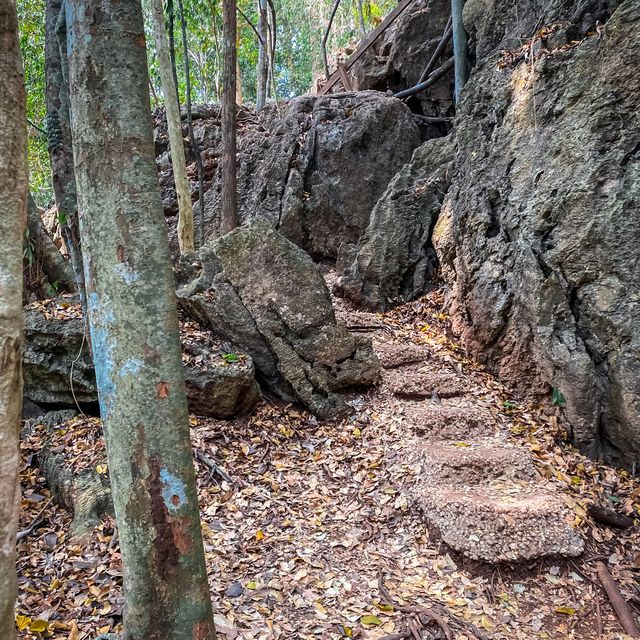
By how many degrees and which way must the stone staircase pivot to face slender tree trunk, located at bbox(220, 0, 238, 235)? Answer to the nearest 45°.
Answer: approximately 135° to its right

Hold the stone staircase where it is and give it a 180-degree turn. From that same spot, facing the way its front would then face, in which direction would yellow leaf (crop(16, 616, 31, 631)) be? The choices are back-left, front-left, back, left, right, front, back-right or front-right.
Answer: back-left

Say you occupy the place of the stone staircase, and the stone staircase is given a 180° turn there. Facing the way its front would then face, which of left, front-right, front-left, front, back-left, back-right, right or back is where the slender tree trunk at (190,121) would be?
front-left

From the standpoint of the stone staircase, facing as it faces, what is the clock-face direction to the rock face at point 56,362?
The rock face is roughly at 3 o'clock from the stone staircase.

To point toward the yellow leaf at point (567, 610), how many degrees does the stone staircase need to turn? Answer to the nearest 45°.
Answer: approximately 45° to its left

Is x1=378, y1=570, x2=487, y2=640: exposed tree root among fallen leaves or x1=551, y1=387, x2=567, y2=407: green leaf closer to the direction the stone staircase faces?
the exposed tree root among fallen leaves

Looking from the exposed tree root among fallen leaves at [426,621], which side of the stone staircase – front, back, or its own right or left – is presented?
front

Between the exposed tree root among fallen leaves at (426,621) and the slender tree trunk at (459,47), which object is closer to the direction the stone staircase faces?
the exposed tree root among fallen leaves

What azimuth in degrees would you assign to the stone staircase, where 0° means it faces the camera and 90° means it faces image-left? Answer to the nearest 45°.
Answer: approximately 0°

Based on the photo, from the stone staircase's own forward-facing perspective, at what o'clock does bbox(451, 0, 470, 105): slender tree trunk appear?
The slender tree trunk is roughly at 6 o'clock from the stone staircase.

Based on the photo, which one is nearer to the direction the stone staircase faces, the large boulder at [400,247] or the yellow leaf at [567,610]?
the yellow leaf

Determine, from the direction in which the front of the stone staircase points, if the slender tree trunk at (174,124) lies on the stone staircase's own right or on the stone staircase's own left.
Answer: on the stone staircase's own right

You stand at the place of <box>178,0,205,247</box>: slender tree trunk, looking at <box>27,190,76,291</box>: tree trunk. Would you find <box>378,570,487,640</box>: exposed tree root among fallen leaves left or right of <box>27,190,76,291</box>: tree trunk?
left
